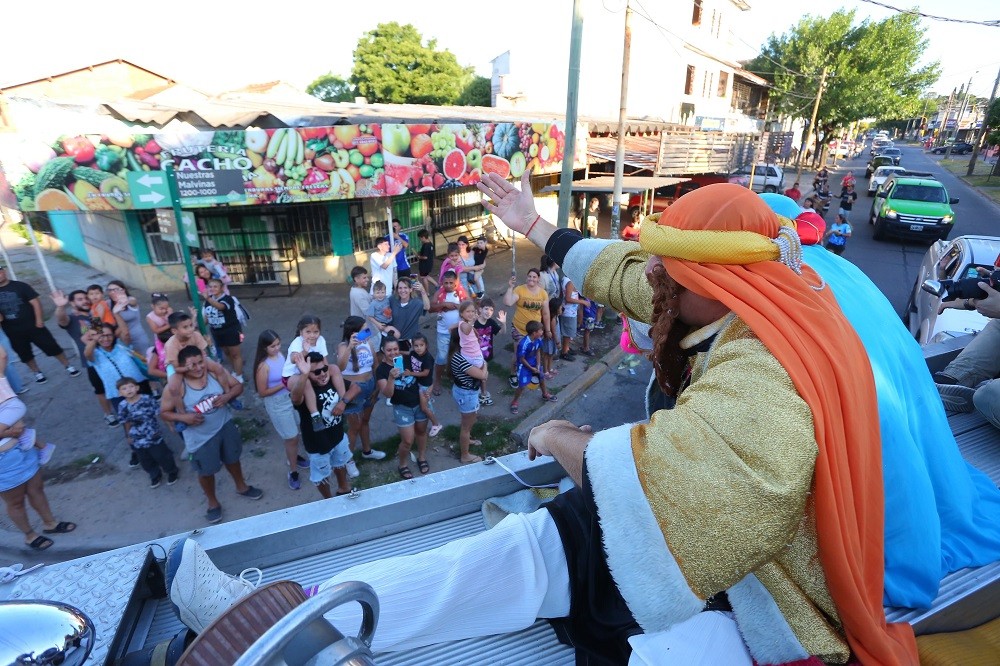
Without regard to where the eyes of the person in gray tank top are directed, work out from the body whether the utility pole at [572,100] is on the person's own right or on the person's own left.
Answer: on the person's own left

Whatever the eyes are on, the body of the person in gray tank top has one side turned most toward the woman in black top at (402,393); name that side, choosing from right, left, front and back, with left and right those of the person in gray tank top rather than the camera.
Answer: left

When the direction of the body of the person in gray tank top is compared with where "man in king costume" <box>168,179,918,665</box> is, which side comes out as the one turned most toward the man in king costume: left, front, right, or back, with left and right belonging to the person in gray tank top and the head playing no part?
front

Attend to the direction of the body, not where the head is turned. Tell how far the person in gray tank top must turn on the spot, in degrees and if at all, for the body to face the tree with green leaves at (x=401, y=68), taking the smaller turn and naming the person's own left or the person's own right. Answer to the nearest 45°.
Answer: approximately 135° to the person's own left

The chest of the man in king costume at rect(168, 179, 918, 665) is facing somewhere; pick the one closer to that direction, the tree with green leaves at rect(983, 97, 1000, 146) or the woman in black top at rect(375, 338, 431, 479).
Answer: the woman in black top

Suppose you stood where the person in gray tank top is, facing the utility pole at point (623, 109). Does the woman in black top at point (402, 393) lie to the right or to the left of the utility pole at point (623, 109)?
right

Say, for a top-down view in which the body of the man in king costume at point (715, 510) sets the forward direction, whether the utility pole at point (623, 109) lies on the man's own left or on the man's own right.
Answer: on the man's own right

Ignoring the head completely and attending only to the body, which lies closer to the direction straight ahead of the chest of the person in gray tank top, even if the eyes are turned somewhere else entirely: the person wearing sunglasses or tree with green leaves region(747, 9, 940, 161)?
the person wearing sunglasses

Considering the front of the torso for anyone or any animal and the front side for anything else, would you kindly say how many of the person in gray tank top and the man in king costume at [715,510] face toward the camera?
1

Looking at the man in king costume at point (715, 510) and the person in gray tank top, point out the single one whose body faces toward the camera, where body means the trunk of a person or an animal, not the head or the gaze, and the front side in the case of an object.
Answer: the person in gray tank top

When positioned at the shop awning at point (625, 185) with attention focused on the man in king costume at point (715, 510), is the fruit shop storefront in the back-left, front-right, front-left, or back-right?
front-right

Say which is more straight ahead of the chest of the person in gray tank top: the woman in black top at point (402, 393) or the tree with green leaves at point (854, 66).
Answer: the woman in black top

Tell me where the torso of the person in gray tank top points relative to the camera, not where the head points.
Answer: toward the camera

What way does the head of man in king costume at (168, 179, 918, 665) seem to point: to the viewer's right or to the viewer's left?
to the viewer's left

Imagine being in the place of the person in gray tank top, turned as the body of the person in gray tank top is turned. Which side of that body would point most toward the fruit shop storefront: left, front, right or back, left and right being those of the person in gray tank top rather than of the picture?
back

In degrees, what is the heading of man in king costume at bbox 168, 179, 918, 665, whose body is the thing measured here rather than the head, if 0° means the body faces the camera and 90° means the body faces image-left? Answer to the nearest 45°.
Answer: approximately 90°

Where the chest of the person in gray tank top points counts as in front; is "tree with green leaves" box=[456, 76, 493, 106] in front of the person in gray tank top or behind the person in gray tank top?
behind

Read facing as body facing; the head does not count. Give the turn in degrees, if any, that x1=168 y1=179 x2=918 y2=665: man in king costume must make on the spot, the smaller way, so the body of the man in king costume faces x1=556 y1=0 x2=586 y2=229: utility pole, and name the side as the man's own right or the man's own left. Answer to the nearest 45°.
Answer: approximately 90° to the man's own right
